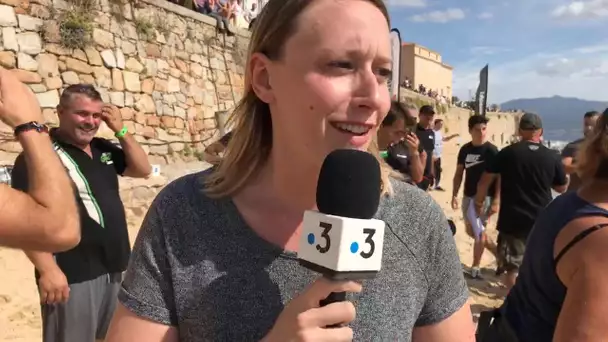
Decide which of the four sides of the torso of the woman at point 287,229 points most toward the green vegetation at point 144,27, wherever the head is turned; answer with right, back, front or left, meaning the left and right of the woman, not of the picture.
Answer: back

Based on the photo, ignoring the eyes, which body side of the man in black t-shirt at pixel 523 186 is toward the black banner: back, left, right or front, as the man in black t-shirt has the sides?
front

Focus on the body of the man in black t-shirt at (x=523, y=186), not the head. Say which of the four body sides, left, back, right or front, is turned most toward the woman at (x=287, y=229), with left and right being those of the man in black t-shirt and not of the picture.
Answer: back

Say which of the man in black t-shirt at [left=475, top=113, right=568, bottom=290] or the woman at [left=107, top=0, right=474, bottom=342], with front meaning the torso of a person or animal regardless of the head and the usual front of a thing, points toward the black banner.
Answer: the man in black t-shirt

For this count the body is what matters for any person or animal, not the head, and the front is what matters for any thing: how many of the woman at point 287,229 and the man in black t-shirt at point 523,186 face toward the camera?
1

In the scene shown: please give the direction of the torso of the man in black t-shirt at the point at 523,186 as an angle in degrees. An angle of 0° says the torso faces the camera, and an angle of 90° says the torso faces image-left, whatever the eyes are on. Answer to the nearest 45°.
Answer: approximately 180°

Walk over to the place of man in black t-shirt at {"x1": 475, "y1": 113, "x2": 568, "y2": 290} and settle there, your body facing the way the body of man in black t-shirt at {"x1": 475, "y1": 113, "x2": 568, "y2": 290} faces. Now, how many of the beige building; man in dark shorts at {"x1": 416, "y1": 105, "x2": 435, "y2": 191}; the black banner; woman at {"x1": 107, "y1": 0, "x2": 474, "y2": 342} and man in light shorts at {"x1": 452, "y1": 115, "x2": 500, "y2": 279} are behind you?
1

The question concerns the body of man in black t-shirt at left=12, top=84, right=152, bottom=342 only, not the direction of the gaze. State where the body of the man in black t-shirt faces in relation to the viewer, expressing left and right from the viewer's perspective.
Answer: facing the viewer and to the right of the viewer

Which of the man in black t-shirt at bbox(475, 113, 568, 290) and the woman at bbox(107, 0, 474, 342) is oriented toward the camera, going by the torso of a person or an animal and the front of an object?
the woman

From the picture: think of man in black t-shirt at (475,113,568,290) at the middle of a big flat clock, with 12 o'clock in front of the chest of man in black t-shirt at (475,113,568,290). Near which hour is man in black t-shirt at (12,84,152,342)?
man in black t-shirt at (12,84,152,342) is roughly at 7 o'clock from man in black t-shirt at (475,113,568,290).

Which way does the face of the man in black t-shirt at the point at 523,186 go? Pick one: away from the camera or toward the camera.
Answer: away from the camera

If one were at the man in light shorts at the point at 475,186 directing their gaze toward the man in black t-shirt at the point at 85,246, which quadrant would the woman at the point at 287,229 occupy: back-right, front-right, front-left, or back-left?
front-left

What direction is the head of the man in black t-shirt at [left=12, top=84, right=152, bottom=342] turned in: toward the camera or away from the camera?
toward the camera

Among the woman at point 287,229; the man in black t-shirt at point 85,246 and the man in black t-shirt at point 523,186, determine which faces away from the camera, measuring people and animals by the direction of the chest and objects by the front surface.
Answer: the man in black t-shirt at point 523,186

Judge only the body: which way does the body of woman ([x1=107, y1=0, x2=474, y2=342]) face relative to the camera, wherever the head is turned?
toward the camera
